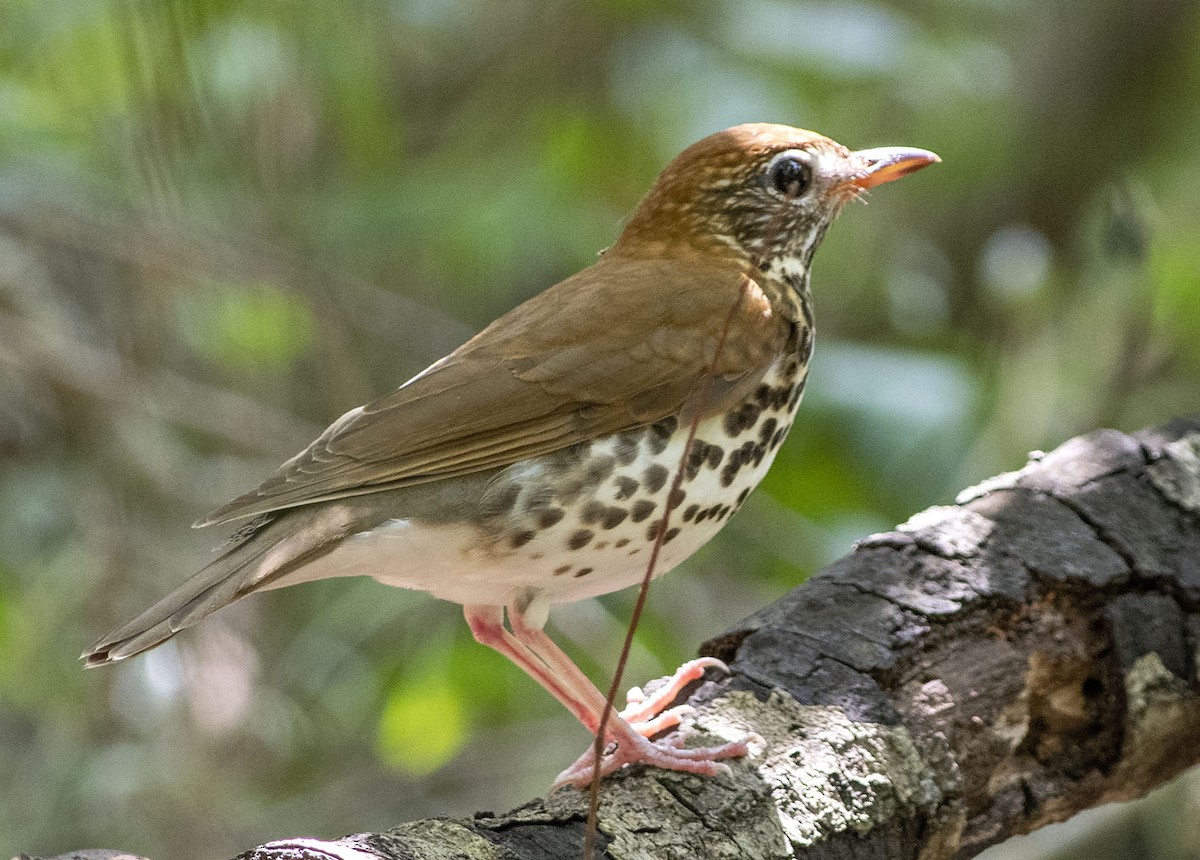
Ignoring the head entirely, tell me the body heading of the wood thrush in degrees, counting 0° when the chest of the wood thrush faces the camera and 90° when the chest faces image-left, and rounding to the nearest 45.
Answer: approximately 270°
